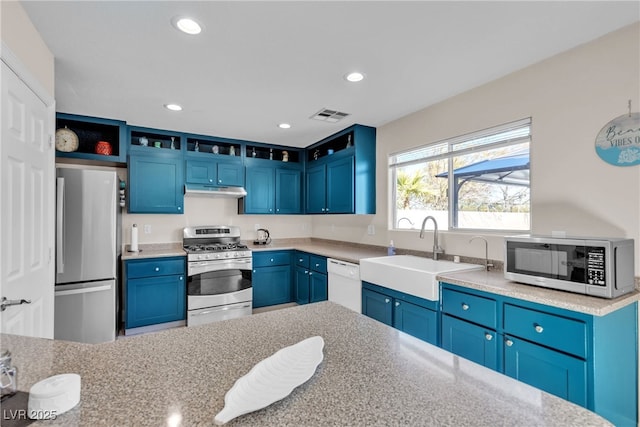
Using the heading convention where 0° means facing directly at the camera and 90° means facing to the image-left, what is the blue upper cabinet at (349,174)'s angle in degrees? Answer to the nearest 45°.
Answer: approximately 45°

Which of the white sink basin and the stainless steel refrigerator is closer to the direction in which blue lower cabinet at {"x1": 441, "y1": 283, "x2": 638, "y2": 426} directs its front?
the stainless steel refrigerator

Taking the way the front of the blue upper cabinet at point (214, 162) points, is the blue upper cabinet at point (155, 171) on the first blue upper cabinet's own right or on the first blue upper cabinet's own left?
on the first blue upper cabinet's own right

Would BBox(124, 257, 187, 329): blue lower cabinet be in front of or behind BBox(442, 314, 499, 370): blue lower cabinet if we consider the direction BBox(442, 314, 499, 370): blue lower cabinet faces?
in front

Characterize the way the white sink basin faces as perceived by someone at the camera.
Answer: facing the viewer and to the left of the viewer

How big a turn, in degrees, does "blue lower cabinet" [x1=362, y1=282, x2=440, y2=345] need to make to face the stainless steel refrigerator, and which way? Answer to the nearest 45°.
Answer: approximately 45° to its right

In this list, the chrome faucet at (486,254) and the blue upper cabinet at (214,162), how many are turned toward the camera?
1

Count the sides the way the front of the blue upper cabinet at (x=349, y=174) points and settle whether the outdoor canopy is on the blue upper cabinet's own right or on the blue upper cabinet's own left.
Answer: on the blue upper cabinet's own left

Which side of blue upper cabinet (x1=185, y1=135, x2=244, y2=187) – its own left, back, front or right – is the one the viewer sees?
front

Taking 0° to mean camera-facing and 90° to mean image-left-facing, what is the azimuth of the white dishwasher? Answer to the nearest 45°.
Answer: approximately 45°

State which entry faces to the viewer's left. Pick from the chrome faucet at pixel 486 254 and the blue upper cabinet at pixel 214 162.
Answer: the chrome faucet

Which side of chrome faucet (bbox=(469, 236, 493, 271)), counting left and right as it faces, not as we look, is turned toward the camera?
left

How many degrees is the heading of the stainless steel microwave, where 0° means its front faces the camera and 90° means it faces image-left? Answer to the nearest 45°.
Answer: approximately 45°

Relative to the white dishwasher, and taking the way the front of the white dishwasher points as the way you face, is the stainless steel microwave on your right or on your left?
on your left
